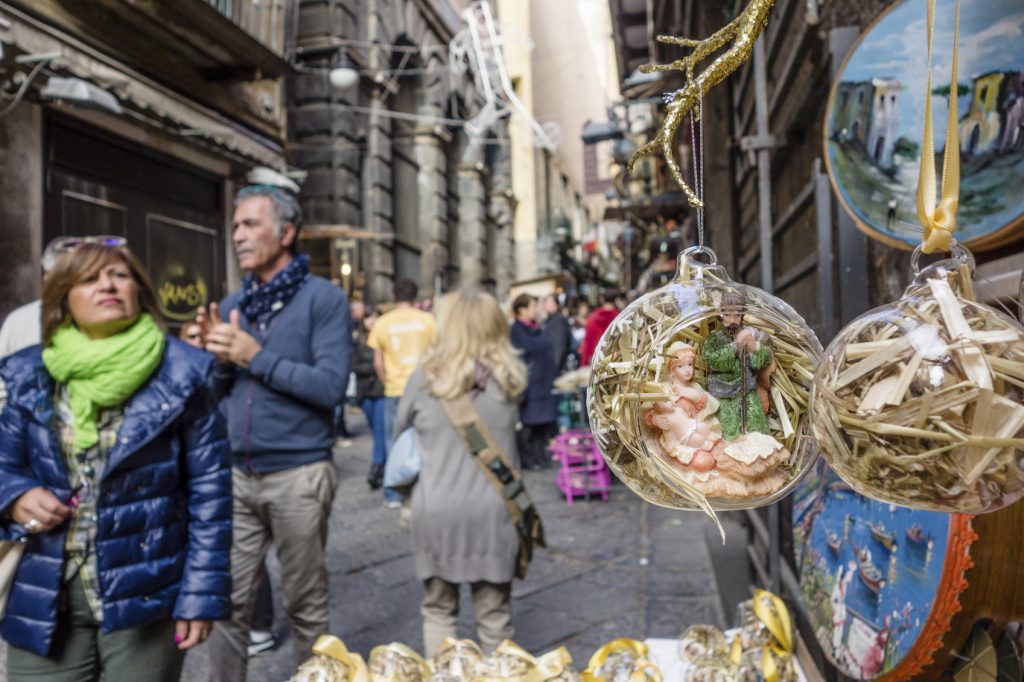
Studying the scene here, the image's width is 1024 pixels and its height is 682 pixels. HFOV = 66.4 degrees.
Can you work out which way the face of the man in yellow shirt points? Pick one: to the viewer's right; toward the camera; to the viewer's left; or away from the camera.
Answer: away from the camera

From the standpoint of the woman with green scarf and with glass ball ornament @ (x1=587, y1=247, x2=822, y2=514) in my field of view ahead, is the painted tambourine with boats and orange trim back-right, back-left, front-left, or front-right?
front-left

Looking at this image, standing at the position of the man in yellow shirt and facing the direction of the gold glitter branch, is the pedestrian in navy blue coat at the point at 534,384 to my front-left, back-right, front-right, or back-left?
back-left

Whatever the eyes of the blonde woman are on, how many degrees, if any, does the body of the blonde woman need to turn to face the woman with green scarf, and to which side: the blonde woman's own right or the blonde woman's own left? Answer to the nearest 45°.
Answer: approximately 135° to the blonde woman's own left

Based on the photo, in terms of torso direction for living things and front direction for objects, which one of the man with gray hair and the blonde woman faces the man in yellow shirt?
the blonde woman

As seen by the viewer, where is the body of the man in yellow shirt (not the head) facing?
away from the camera

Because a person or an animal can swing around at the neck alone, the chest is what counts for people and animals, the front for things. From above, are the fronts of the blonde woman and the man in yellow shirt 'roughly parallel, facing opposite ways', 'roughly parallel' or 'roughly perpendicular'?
roughly parallel

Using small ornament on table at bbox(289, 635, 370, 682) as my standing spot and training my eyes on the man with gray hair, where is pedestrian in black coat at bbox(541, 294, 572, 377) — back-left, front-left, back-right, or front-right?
front-right

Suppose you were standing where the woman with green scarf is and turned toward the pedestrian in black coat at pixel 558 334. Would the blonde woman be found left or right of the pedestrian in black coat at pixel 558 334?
right

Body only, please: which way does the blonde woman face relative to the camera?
away from the camera

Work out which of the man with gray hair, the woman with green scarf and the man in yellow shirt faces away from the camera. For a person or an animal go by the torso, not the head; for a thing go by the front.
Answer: the man in yellow shirt

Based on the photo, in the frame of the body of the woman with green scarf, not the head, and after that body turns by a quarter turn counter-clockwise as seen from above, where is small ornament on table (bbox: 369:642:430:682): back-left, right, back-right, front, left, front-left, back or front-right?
front-right

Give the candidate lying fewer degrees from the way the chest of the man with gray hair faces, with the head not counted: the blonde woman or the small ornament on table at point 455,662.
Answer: the small ornament on table

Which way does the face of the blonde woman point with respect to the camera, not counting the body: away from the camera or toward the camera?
away from the camera

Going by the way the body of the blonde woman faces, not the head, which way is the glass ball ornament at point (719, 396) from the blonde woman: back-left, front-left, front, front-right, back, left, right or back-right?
back

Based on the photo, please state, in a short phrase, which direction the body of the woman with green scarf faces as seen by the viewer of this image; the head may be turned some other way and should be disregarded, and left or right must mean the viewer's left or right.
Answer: facing the viewer

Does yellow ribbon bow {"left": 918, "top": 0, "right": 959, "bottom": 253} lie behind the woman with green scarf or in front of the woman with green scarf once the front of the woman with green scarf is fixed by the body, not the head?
in front

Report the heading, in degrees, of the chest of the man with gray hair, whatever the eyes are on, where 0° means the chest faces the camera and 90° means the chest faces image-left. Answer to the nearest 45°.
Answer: approximately 45°

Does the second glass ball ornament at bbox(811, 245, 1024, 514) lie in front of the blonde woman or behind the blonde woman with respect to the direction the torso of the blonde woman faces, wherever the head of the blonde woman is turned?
behind

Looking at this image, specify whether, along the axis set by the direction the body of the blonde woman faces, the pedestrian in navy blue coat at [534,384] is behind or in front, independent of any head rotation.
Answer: in front

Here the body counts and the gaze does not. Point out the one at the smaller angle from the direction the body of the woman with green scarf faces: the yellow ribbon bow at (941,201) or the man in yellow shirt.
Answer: the yellow ribbon bow

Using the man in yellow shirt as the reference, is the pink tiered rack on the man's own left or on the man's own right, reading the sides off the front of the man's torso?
on the man's own right
